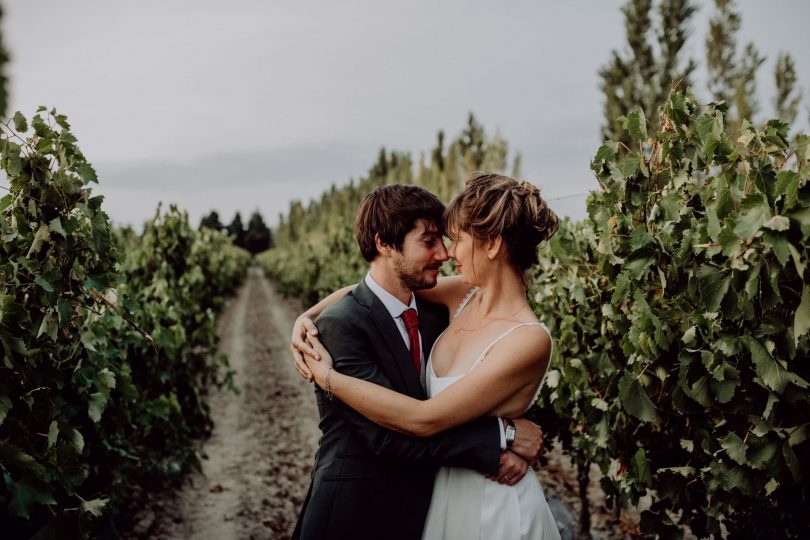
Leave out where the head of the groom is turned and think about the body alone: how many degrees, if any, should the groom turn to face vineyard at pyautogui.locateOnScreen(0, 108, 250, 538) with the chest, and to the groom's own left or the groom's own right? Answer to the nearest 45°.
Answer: approximately 135° to the groom's own right

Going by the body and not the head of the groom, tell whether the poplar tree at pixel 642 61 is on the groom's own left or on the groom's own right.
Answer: on the groom's own left

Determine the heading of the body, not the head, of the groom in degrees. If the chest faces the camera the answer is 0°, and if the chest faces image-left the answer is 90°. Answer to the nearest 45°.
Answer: approximately 315°

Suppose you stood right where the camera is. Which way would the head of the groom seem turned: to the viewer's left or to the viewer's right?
to the viewer's right

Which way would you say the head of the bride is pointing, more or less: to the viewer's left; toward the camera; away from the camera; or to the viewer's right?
to the viewer's left
